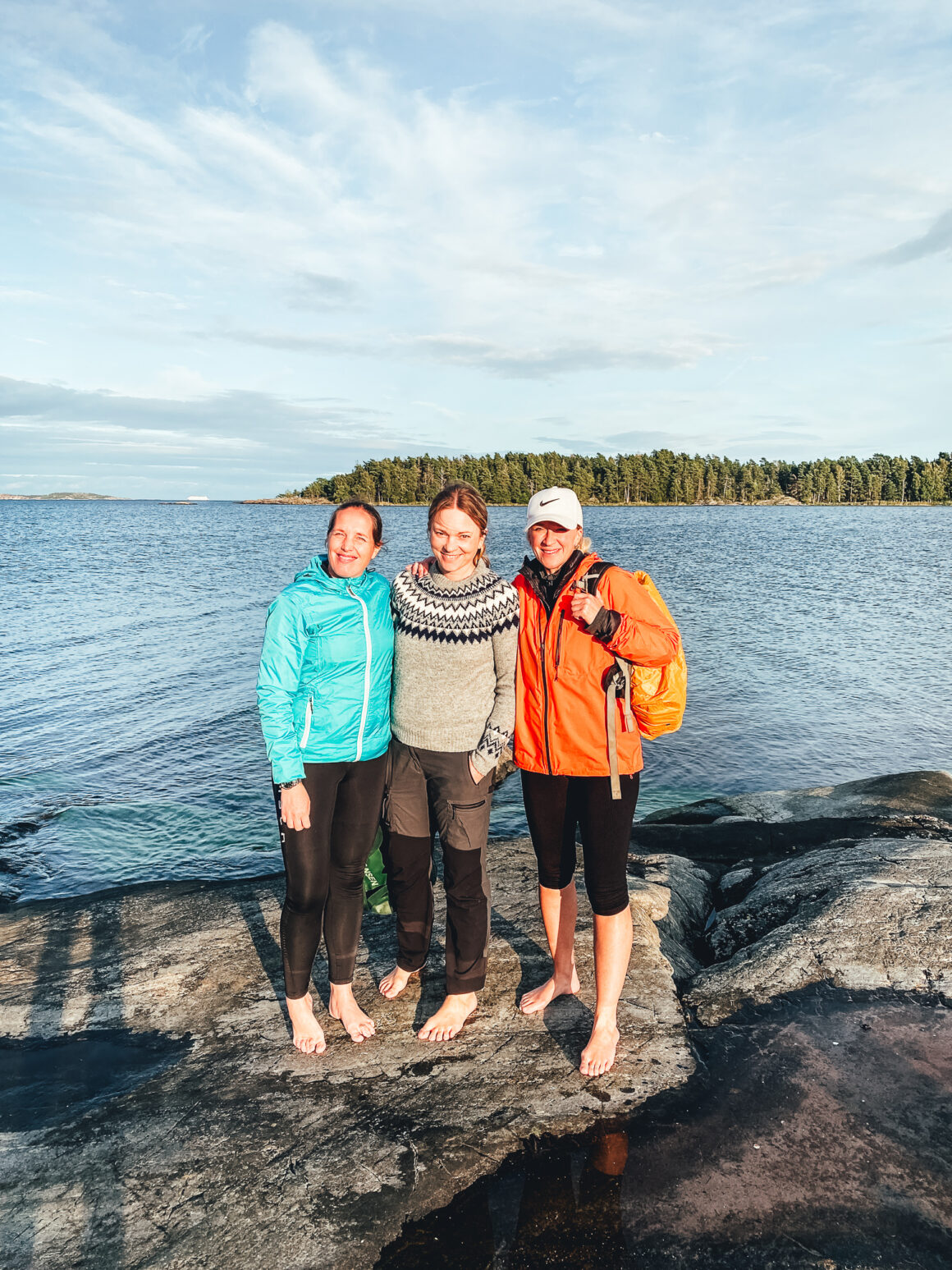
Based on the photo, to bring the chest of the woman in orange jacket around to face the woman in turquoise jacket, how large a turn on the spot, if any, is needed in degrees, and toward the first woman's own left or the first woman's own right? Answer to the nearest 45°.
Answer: approximately 45° to the first woman's own right

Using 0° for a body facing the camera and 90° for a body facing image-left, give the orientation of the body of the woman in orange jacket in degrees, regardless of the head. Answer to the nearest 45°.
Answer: approximately 45°

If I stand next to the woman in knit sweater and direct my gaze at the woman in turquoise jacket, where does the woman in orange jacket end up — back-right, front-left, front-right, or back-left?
back-left
